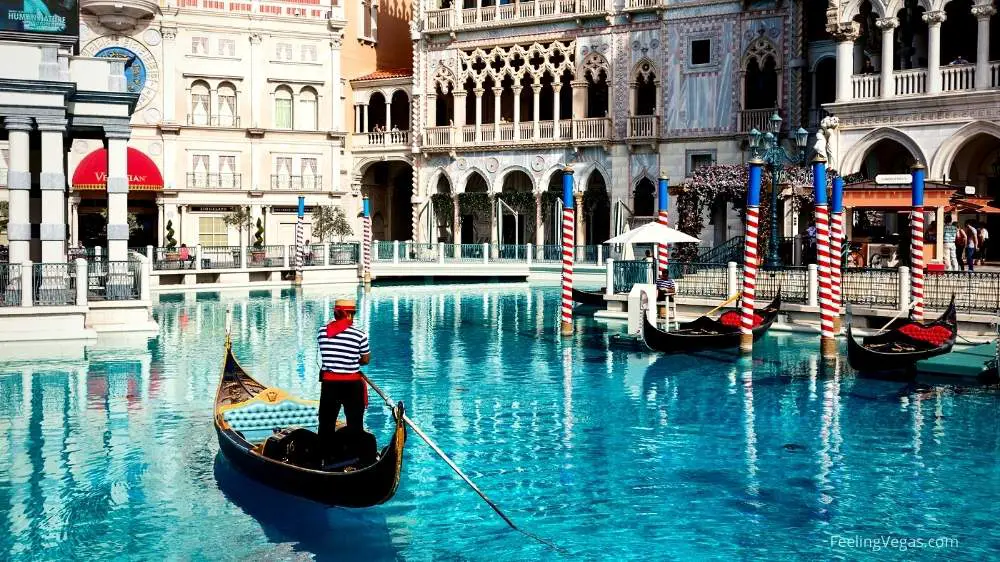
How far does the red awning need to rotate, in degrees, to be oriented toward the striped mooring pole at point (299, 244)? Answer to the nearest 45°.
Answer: approximately 45° to its left

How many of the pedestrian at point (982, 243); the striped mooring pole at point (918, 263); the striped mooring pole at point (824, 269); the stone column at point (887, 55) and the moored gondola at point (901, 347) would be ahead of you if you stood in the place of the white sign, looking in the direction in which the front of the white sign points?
3

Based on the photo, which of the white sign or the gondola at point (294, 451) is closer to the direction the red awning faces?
the gondola

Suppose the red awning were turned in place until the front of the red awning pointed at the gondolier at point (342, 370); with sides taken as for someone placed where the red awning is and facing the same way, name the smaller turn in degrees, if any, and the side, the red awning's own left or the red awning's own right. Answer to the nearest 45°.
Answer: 0° — it already faces them

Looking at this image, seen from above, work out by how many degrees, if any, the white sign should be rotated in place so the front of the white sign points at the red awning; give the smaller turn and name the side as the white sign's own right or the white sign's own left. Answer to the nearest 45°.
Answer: approximately 90° to the white sign's own right

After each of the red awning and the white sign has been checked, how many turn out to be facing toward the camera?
2

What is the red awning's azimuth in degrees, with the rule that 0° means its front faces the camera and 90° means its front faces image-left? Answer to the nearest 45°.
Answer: approximately 0°

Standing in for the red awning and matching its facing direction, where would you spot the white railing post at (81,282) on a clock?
The white railing post is roughly at 12 o'clock from the red awning.

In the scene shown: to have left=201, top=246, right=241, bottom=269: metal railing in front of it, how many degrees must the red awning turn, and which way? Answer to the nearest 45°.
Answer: approximately 45° to its left
